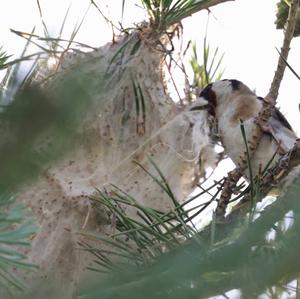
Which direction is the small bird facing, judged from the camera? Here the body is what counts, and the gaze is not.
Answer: to the viewer's left
